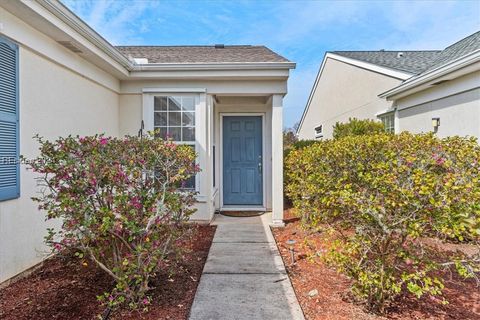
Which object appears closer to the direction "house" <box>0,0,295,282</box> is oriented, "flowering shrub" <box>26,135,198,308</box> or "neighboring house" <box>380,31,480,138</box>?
the flowering shrub

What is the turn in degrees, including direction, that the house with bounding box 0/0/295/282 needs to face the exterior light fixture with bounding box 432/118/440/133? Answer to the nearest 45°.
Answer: approximately 90° to its left

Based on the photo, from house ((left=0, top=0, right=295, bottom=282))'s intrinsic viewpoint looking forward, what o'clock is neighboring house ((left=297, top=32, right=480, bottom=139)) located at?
The neighboring house is roughly at 9 o'clock from the house.

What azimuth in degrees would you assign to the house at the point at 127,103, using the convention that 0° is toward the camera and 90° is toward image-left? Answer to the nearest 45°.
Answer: approximately 0°

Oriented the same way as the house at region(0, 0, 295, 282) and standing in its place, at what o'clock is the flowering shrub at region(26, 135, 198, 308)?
The flowering shrub is roughly at 12 o'clock from the house.

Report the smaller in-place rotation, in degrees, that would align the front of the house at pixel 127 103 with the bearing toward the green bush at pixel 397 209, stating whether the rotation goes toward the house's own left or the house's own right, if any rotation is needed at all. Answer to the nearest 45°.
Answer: approximately 45° to the house's own left

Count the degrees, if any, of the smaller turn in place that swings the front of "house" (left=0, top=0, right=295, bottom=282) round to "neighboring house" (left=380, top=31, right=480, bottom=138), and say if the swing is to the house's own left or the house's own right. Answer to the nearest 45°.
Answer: approximately 90° to the house's own left

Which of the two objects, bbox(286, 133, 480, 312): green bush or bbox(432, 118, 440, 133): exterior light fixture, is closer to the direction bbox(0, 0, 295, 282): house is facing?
the green bush

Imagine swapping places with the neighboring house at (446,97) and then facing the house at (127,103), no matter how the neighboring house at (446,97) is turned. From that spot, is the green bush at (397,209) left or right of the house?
left
